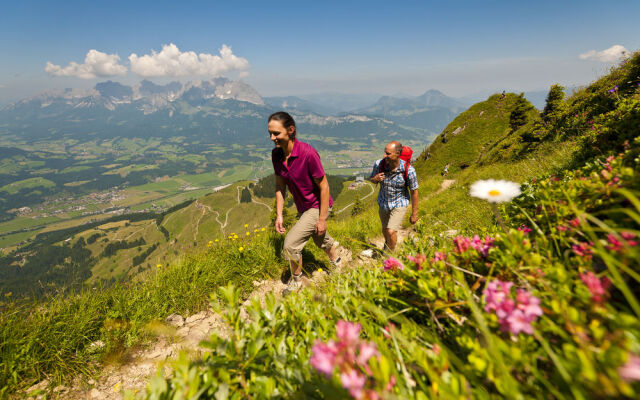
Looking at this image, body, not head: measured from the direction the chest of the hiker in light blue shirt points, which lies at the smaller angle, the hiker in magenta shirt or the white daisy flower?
the hiker in magenta shirt

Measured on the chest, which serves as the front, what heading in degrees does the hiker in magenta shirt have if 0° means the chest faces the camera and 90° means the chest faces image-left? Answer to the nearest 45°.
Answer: approximately 45°

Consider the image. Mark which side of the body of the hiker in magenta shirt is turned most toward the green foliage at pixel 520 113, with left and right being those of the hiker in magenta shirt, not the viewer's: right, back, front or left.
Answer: back

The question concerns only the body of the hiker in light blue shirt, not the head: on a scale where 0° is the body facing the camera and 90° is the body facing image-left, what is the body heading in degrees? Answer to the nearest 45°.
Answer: approximately 45°

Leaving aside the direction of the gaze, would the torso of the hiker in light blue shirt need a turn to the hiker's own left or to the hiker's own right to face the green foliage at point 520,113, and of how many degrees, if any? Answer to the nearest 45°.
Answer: approximately 135° to the hiker's own right

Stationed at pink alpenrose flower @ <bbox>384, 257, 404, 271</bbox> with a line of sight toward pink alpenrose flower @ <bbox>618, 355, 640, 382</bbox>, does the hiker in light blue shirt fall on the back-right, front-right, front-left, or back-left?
back-left

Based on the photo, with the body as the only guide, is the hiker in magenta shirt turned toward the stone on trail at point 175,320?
yes

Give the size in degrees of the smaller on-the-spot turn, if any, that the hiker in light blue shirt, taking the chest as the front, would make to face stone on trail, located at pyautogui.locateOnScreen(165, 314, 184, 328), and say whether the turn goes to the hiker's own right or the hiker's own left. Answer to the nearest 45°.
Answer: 0° — they already face it

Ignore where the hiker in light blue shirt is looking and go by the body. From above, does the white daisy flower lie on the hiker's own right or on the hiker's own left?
on the hiker's own left
